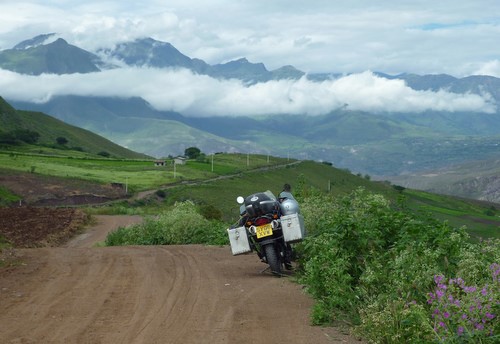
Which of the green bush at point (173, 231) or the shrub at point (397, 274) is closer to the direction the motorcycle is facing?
the green bush

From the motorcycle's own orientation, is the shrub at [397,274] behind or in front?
behind

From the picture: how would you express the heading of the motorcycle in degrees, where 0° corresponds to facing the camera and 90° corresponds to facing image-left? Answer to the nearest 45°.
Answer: approximately 180°
